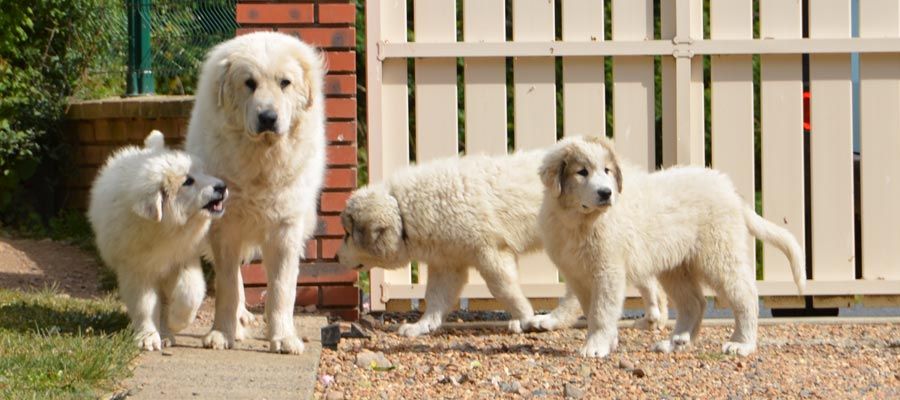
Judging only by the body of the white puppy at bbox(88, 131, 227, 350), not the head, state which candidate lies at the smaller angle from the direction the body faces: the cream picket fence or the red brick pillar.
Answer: the cream picket fence

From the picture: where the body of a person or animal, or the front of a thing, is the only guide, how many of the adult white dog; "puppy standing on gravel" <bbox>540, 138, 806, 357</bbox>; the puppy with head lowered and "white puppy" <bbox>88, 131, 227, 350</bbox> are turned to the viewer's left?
2

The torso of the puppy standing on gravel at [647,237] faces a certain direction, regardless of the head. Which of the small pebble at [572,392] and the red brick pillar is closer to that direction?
the red brick pillar

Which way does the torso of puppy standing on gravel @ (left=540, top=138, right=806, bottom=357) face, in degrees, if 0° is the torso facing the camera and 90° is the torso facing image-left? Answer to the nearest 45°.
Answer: approximately 90°

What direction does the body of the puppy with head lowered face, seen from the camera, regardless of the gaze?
to the viewer's left

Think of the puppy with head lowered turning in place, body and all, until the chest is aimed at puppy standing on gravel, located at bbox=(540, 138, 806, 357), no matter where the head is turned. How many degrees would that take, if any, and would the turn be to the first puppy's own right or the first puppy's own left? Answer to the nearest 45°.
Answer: approximately 135° to the first puppy's own left

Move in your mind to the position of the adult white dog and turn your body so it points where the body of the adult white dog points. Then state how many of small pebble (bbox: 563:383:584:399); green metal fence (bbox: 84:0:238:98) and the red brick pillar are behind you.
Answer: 2

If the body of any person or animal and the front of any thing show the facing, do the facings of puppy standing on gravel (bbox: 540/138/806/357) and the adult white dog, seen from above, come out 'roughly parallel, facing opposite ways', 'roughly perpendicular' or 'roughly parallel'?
roughly perpendicular

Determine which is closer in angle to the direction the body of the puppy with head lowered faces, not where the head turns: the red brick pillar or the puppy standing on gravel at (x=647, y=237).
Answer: the red brick pillar
